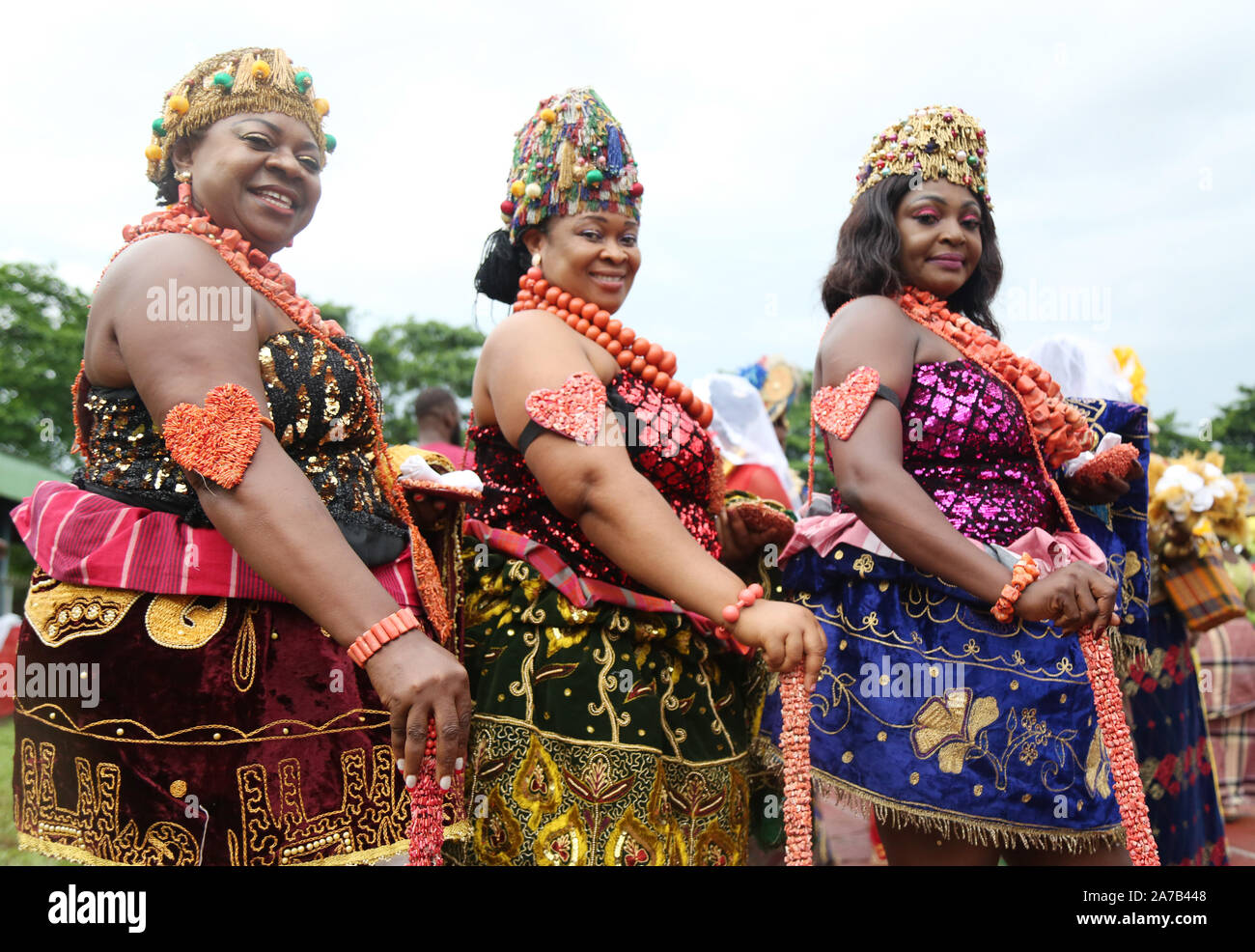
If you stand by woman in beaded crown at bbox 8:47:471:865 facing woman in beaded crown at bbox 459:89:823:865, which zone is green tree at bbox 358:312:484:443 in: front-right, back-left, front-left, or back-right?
front-left

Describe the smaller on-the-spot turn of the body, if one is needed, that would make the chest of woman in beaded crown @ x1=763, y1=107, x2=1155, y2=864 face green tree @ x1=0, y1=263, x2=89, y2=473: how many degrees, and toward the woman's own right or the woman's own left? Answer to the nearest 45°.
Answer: approximately 180°

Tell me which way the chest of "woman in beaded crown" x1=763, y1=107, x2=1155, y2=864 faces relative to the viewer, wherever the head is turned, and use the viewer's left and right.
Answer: facing the viewer and to the right of the viewer

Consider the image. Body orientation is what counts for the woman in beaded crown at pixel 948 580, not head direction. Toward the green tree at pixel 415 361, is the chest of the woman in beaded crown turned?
no

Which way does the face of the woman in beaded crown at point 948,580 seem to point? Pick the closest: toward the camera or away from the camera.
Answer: toward the camera

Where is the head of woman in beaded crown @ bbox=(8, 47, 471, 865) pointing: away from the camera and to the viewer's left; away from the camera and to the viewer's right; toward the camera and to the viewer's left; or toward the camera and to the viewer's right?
toward the camera and to the viewer's right

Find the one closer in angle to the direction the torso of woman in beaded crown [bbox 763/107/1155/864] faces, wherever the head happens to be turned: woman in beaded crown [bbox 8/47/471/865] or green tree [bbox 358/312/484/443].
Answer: the woman in beaded crown

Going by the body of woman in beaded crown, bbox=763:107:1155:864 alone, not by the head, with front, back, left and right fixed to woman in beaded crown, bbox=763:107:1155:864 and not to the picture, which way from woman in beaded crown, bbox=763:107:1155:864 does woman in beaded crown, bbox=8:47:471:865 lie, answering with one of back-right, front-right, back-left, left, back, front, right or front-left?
right
